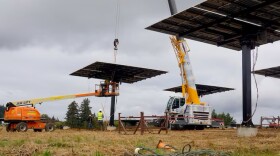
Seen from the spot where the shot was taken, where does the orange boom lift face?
facing to the right of the viewer

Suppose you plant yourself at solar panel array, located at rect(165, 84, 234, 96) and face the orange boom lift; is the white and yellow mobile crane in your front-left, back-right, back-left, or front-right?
front-left

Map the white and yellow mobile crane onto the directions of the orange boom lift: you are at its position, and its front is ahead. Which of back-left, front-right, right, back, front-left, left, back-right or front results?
front

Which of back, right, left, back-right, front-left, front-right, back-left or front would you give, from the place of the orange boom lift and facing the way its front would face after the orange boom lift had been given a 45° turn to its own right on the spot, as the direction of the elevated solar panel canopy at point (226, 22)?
front

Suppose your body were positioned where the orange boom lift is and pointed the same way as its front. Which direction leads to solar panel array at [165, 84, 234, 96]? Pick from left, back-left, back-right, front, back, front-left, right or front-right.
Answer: front-left
